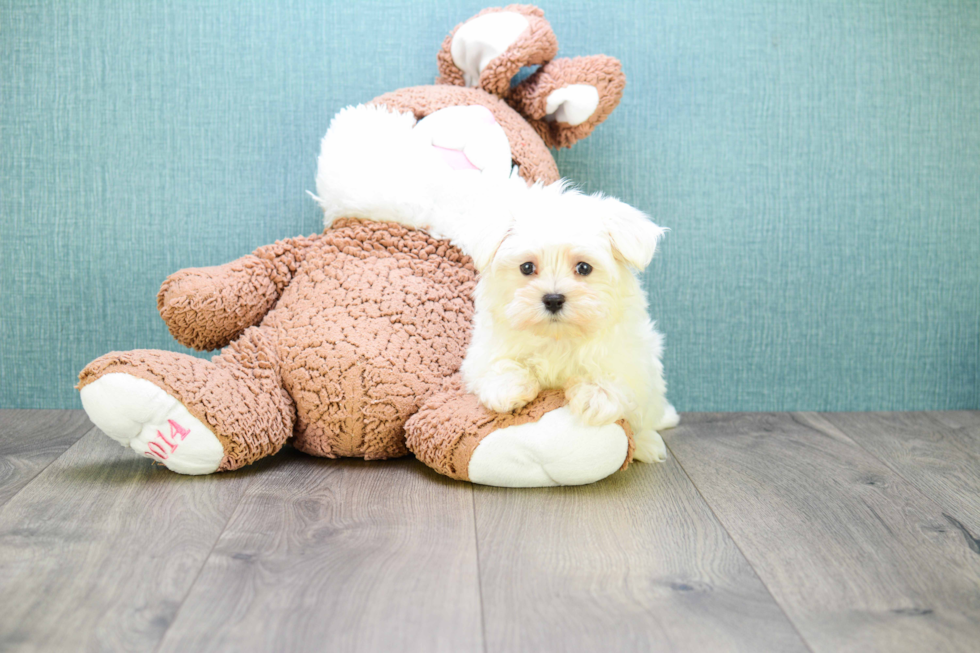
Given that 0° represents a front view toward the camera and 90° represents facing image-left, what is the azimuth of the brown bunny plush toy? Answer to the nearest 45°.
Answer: approximately 0°
